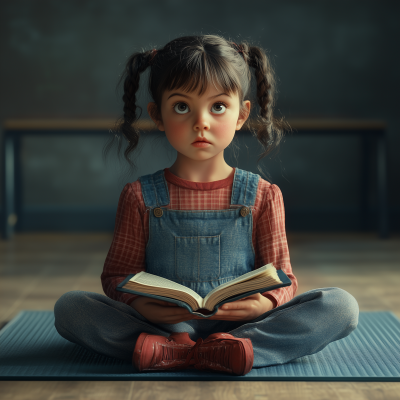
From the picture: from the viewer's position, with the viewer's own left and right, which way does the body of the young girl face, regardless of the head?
facing the viewer

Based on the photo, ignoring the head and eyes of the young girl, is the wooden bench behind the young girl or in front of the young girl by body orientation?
behind
